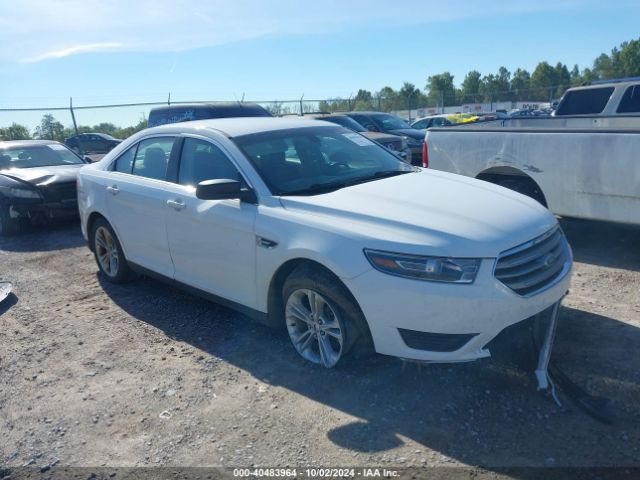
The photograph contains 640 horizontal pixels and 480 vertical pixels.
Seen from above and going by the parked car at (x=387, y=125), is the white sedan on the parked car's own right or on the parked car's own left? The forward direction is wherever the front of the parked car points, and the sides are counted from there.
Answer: on the parked car's own right

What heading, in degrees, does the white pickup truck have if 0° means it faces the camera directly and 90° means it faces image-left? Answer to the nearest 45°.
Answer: approximately 270°

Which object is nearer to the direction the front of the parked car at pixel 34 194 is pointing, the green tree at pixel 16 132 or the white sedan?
the white sedan

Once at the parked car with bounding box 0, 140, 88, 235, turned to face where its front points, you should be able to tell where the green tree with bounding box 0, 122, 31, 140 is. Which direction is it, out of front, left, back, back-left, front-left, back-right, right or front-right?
back-left

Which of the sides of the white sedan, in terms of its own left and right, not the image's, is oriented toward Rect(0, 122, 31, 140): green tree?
back

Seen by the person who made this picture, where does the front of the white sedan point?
facing the viewer and to the right of the viewer
